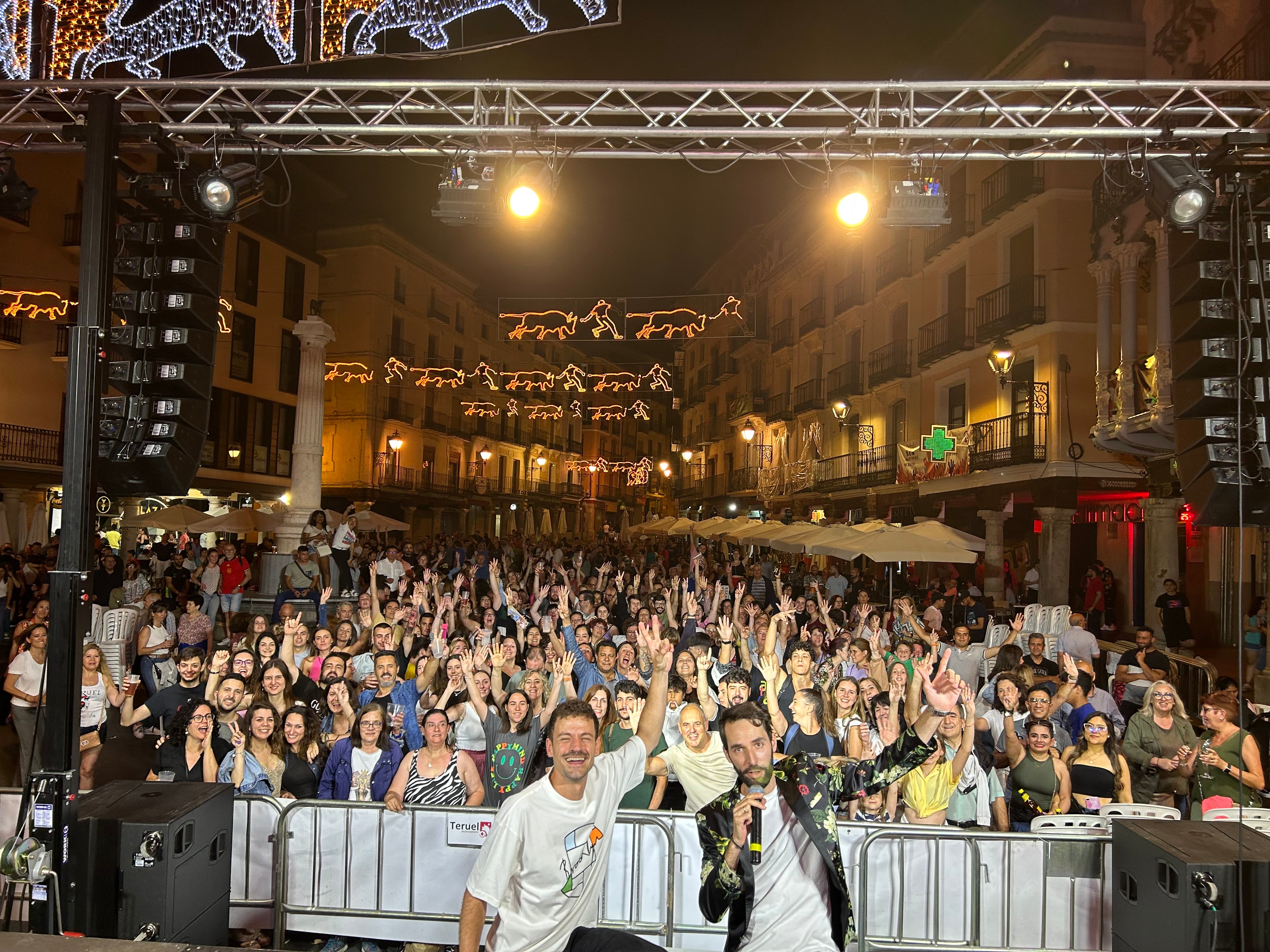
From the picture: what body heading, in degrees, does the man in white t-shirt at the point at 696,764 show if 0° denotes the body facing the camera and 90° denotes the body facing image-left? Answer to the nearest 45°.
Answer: approximately 0°

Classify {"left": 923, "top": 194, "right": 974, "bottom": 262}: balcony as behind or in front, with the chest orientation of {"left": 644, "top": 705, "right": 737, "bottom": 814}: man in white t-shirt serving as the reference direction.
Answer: behind

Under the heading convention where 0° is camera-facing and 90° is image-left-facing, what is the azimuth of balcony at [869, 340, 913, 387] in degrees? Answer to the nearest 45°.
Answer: approximately 45°
